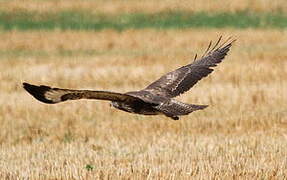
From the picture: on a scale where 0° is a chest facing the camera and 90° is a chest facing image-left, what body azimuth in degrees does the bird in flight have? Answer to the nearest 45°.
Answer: approximately 135°
